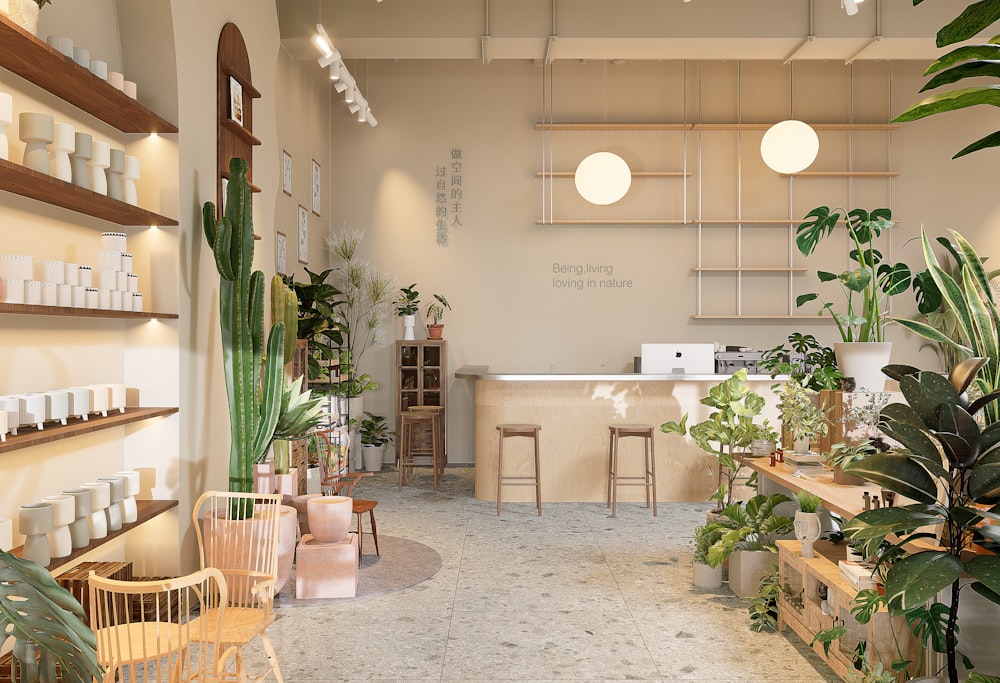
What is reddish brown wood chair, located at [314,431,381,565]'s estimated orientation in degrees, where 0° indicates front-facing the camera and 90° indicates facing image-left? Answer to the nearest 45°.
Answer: approximately 315°

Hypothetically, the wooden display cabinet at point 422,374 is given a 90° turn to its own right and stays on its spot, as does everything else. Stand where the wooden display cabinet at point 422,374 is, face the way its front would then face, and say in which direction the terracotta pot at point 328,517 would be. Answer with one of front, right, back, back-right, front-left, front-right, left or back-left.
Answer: left

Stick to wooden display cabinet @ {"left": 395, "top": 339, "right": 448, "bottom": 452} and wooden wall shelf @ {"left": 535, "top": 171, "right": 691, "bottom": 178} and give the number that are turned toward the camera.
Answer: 2

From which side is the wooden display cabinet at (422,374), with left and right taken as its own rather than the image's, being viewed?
front

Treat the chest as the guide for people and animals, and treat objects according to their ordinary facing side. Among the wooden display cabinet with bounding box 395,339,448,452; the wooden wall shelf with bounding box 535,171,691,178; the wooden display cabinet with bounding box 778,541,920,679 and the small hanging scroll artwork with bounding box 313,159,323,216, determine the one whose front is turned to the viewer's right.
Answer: the small hanging scroll artwork

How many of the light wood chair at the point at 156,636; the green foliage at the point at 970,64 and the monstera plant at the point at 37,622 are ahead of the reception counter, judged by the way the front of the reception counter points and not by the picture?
3

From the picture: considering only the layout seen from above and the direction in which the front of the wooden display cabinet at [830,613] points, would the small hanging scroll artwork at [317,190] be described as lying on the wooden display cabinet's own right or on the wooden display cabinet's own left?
on the wooden display cabinet's own right

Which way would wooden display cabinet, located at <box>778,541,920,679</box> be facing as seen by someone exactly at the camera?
facing the viewer and to the left of the viewer

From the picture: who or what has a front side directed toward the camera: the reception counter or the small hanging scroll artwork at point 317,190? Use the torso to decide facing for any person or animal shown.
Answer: the reception counter

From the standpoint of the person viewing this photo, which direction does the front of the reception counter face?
facing the viewer

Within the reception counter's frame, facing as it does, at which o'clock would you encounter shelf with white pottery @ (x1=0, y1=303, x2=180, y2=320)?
The shelf with white pottery is roughly at 1 o'clock from the reception counter.

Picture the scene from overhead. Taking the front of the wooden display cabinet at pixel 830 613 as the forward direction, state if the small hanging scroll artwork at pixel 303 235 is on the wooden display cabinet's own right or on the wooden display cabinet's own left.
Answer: on the wooden display cabinet's own right

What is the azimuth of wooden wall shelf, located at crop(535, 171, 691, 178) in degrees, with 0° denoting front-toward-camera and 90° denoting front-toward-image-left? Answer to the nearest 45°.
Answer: approximately 0°
